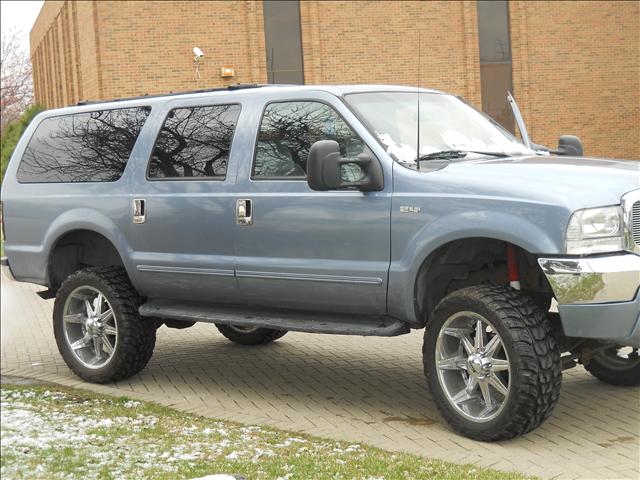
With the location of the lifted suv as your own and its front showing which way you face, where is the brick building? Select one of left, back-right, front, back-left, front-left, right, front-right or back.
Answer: back-left

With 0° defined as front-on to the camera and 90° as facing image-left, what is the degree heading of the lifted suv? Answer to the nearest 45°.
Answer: approximately 315°

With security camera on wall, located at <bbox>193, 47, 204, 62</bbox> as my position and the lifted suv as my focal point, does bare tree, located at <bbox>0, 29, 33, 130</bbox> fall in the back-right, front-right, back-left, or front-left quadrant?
back-right

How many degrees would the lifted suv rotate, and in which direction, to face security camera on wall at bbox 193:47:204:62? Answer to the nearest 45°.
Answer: approximately 135° to its left
